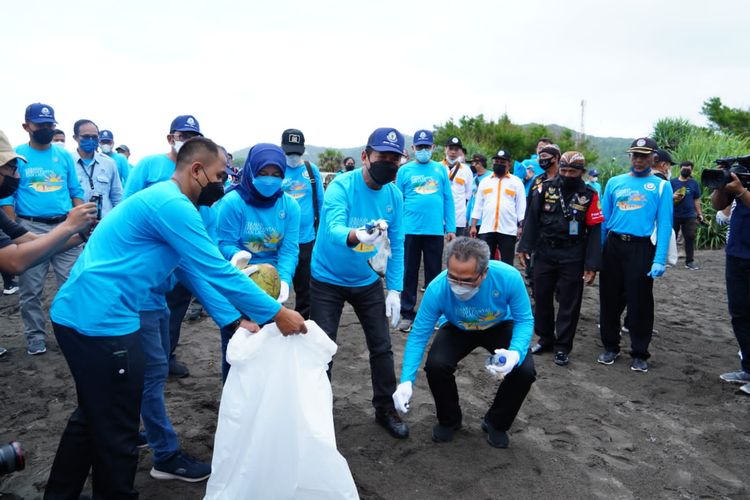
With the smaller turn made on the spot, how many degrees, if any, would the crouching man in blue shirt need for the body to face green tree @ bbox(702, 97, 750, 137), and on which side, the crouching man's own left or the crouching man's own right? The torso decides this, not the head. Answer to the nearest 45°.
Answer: approximately 135° to the crouching man's own left

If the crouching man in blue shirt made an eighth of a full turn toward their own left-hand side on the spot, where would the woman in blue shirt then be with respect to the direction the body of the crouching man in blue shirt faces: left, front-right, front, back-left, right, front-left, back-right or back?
back-right

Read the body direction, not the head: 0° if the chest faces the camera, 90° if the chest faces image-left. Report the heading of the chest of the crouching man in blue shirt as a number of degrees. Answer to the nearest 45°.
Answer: approximately 0°

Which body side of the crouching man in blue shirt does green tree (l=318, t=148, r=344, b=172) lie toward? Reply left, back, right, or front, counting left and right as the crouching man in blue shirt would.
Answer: back
